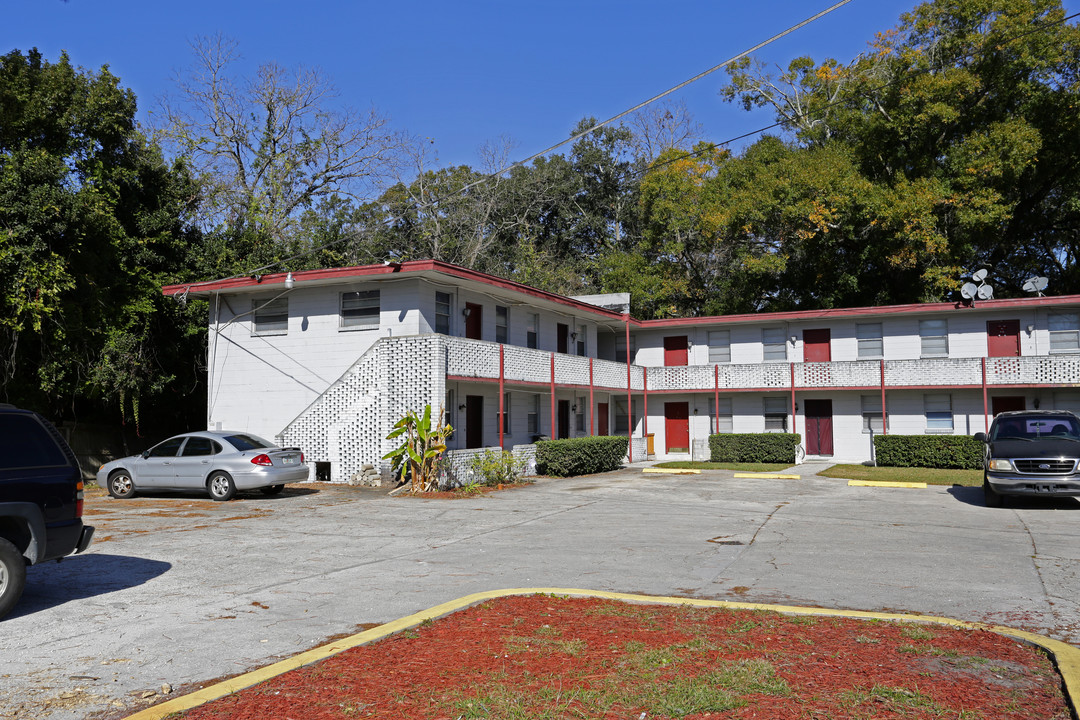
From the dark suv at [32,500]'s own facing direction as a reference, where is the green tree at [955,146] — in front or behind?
behind

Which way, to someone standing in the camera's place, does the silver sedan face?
facing away from the viewer and to the left of the viewer

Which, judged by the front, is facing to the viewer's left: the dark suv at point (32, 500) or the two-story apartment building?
the dark suv

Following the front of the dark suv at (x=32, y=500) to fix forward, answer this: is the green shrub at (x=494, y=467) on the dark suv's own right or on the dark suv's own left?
on the dark suv's own right

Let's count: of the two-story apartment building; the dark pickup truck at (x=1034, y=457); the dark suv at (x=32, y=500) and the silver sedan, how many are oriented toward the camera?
2

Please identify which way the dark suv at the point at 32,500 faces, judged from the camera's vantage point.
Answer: facing to the left of the viewer

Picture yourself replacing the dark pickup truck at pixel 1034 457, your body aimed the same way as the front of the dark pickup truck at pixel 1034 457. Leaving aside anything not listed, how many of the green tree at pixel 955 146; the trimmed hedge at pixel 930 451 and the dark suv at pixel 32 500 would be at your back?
2

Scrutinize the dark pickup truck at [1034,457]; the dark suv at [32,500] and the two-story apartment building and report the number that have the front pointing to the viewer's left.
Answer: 1

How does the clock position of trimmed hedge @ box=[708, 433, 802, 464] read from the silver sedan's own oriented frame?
The trimmed hedge is roughly at 4 o'clock from the silver sedan.

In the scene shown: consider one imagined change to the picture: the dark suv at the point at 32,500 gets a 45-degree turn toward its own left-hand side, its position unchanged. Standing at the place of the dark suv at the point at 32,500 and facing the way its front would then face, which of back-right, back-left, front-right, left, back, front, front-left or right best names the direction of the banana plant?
back

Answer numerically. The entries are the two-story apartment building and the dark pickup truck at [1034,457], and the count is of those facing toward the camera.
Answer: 2

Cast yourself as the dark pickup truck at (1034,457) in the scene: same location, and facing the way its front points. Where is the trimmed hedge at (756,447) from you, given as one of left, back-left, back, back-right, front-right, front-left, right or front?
back-right

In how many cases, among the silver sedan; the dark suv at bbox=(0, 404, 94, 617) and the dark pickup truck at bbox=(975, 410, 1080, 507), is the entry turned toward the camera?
1

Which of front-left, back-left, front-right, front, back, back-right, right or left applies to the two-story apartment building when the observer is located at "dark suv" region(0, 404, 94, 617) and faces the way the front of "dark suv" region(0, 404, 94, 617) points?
back-right

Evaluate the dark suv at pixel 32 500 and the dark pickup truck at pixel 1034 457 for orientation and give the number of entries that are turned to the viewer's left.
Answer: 1

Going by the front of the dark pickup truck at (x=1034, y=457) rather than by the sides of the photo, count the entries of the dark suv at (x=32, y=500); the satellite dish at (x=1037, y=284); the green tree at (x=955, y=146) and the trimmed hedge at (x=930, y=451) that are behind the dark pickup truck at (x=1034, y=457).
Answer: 3
